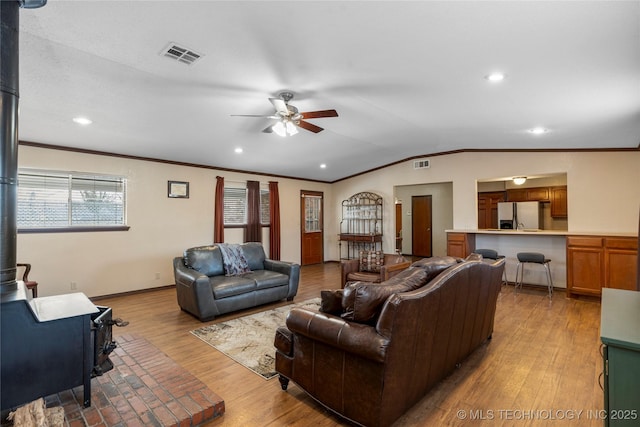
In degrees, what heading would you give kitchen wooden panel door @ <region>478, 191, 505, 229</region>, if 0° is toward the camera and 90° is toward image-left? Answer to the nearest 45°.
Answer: approximately 0°

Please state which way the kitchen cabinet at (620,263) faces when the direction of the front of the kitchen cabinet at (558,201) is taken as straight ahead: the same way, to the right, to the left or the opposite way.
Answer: the same way

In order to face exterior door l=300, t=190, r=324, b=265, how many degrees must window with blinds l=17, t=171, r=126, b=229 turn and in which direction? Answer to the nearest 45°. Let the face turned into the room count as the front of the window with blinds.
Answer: approximately 45° to its left

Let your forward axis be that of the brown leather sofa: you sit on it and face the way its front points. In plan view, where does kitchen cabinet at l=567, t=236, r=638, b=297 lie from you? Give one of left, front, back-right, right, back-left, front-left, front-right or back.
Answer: right

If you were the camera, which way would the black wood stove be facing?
facing to the right of the viewer

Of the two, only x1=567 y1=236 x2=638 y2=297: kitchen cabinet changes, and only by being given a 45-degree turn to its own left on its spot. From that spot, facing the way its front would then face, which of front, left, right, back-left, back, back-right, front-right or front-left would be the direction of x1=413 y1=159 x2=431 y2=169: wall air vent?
back-right

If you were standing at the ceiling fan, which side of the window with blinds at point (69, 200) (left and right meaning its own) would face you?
front

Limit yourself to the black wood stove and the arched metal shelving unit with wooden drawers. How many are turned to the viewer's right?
1

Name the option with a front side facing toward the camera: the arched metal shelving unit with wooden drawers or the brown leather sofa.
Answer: the arched metal shelving unit with wooden drawers

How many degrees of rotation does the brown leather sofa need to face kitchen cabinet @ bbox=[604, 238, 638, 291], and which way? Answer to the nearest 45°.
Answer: approximately 90° to its right

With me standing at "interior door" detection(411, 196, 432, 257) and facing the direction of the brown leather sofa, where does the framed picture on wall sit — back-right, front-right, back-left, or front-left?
front-right

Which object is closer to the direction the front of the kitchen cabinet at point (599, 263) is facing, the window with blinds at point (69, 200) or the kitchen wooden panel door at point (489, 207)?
the window with blinds

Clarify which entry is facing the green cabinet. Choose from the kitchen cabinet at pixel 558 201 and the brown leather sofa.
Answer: the kitchen cabinet

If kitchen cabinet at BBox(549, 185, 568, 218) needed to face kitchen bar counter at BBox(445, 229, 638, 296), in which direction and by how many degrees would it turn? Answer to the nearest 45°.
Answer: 0° — it already faces it

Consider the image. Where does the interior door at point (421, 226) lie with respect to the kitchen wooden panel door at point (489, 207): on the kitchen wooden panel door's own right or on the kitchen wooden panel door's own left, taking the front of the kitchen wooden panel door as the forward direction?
on the kitchen wooden panel door's own right

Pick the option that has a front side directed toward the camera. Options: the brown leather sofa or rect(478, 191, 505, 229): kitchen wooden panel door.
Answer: the kitchen wooden panel door

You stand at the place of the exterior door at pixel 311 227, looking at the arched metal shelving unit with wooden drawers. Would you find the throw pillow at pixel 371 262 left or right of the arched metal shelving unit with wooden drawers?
right

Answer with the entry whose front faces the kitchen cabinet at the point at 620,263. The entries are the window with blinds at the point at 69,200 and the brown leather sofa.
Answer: the window with blinds

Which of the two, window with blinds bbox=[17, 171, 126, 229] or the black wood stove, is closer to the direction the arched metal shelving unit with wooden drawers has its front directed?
the black wood stove

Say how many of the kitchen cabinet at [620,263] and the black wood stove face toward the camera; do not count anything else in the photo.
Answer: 1
